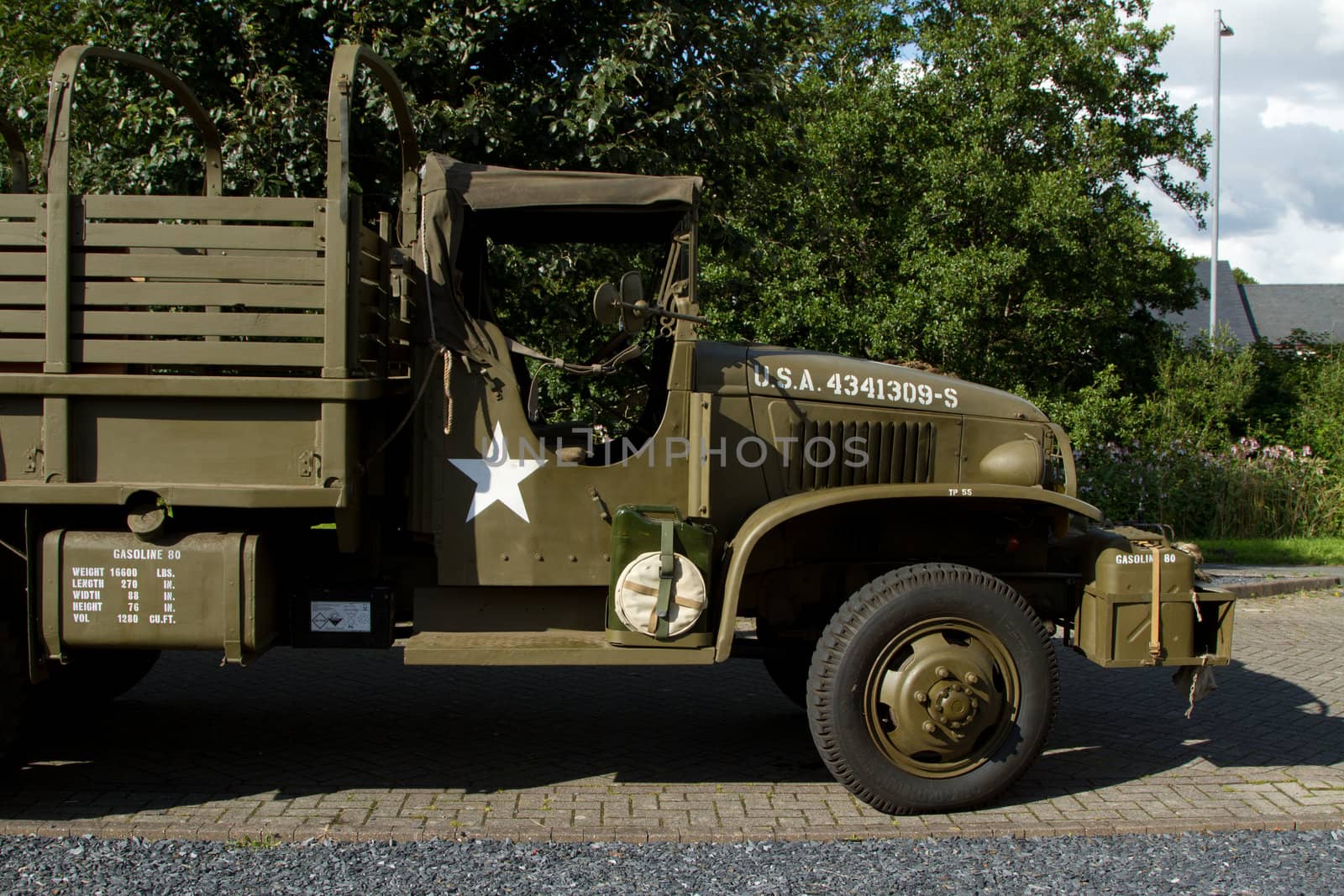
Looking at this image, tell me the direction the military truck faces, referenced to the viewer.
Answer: facing to the right of the viewer
